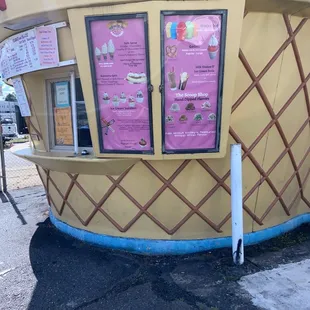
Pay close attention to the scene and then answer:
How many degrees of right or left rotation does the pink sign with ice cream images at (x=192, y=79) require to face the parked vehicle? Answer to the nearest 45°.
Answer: approximately 135° to its right

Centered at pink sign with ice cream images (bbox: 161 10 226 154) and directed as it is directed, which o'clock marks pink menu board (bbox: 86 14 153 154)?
The pink menu board is roughly at 3 o'clock from the pink sign with ice cream images.

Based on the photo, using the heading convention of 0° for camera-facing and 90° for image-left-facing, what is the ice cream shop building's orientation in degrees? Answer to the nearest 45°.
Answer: approximately 45°

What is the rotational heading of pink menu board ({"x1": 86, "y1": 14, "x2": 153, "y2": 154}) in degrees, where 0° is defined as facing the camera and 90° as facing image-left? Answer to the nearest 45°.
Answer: approximately 0°

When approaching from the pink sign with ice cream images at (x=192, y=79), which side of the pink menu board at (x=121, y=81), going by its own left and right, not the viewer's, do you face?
left

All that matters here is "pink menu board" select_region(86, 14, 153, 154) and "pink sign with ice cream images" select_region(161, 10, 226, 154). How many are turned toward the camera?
2

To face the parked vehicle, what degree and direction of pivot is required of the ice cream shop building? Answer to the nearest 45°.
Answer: approximately 90° to its right
